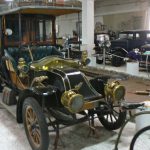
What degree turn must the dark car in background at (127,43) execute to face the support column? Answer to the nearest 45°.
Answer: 0° — it already faces it

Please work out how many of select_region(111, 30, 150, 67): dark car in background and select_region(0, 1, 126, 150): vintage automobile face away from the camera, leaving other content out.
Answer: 0

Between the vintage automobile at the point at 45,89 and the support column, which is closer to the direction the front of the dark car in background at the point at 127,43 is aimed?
the support column

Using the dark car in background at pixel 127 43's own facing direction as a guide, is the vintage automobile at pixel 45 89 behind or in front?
in front

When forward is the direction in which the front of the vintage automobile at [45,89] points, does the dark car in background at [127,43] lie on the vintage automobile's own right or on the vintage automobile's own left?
on the vintage automobile's own left

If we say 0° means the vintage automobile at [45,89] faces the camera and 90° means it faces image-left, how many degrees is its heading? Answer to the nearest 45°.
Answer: approximately 315°

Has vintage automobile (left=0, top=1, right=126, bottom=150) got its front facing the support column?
no

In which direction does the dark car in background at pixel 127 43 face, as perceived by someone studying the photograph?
facing the viewer and to the left of the viewer

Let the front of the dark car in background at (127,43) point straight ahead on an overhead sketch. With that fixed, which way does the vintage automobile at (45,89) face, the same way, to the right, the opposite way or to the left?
to the left
